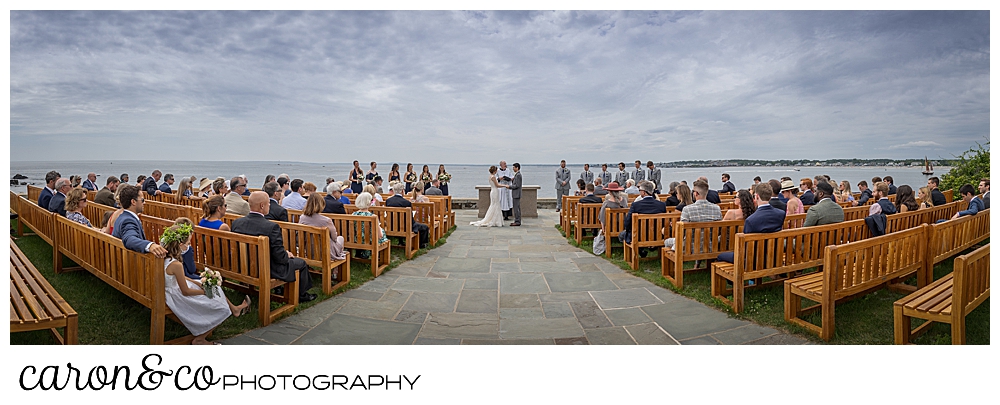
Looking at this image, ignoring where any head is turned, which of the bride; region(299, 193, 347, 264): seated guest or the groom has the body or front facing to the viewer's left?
the groom

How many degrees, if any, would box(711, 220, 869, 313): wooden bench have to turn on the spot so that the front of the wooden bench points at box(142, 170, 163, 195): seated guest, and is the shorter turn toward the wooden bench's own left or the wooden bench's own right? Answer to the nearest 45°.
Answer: approximately 45° to the wooden bench's own left

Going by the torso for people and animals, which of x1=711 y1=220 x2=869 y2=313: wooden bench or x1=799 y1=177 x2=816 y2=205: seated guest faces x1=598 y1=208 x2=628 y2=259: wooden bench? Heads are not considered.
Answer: x1=711 y1=220 x2=869 y2=313: wooden bench

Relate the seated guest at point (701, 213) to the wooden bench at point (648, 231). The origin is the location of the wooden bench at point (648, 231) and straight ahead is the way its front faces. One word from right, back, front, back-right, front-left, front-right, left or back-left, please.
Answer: back

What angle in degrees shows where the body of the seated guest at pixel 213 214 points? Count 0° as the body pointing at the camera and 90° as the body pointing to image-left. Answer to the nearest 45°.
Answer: approximately 225°

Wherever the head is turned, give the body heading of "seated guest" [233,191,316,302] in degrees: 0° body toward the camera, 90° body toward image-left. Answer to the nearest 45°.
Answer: approximately 225°

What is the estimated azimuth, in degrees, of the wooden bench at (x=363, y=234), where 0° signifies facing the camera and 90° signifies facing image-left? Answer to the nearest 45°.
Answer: approximately 225°

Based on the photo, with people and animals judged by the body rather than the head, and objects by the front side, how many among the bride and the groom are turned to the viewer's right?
1

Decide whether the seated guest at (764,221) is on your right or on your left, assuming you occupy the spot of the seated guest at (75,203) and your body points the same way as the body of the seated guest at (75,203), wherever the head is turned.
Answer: on your right

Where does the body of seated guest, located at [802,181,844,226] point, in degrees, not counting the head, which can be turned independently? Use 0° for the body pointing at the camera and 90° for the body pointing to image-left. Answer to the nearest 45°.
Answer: approximately 135°

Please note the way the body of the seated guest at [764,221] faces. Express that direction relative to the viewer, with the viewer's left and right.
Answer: facing away from the viewer and to the left of the viewer

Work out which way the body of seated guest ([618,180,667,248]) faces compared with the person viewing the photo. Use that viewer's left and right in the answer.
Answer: facing away from the viewer and to the left of the viewer

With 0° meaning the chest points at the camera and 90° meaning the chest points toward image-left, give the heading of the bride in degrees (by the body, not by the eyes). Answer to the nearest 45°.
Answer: approximately 270°

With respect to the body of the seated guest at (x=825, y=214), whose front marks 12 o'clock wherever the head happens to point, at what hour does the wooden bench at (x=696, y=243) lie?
The wooden bench is roughly at 10 o'clock from the seated guest.

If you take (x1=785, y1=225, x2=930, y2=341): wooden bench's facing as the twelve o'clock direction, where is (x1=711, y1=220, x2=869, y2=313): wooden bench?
(x1=711, y1=220, x2=869, y2=313): wooden bench is roughly at 12 o'clock from (x1=785, y1=225, x2=930, y2=341): wooden bench.

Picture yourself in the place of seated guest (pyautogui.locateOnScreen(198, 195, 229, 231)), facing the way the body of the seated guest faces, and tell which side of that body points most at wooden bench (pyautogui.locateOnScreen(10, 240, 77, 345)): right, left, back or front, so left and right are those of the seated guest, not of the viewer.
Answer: back

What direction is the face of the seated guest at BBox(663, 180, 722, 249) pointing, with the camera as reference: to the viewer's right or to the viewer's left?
to the viewer's left
